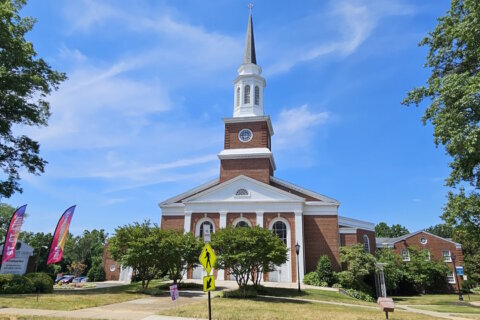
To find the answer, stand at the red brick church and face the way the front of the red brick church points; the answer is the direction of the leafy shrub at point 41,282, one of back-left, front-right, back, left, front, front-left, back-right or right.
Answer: front-right

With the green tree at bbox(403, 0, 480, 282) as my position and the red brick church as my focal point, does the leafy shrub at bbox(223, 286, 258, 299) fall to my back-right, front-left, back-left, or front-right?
front-left

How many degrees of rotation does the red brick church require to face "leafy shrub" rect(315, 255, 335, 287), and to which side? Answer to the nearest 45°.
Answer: approximately 90° to its left

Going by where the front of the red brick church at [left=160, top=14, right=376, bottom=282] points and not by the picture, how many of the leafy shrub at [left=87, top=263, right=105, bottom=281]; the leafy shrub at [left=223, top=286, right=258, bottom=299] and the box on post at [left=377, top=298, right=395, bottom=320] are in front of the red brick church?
2

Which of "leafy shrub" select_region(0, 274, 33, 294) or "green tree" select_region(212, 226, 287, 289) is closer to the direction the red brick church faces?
the green tree

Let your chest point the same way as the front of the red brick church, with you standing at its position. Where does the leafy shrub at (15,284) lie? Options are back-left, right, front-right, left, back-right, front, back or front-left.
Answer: front-right

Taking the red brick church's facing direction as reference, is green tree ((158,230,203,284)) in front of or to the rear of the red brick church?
in front

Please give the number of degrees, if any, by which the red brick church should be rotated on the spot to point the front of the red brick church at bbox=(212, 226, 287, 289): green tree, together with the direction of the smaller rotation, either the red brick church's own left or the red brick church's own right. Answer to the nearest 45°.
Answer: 0° — it already faces it

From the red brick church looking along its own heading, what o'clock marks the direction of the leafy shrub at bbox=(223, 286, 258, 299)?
The leafy shrub is roughly at 12 o'clock from the red brick church.

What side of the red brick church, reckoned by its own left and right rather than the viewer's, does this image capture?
front

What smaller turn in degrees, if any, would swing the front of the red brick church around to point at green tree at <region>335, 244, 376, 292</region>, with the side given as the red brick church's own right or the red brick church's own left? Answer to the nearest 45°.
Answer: approximately 90° to the red brick church's own left

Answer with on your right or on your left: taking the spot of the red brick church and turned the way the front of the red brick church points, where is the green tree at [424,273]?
on your left
